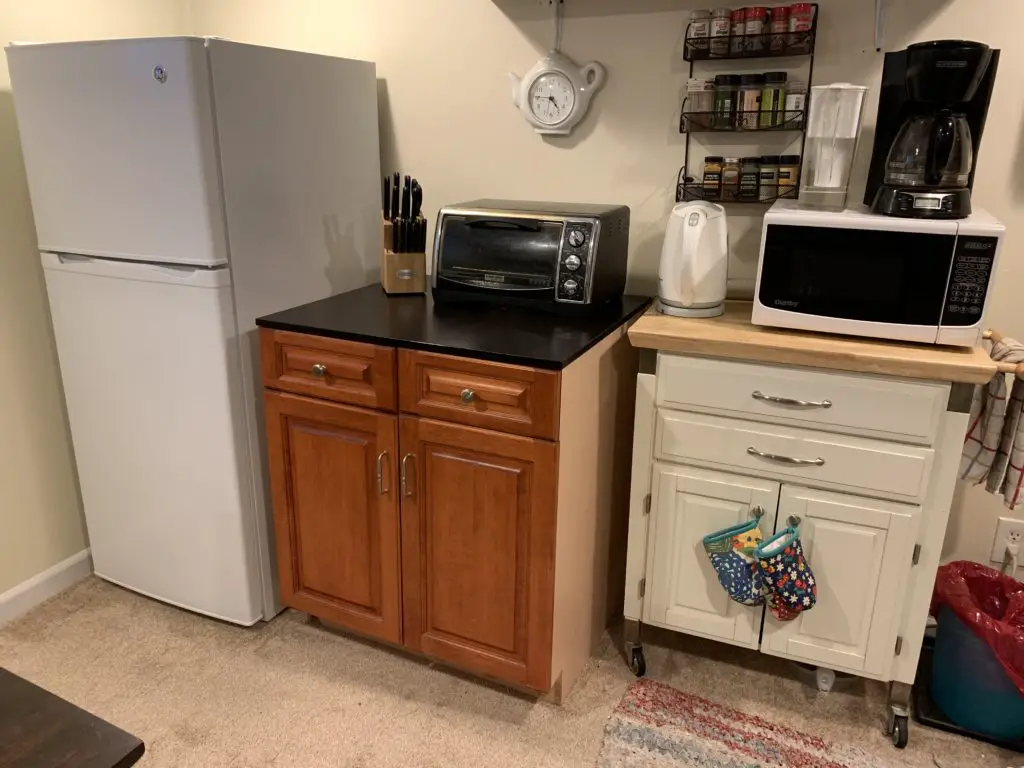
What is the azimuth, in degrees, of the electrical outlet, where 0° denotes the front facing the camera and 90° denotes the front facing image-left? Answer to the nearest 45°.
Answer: approximately 0°

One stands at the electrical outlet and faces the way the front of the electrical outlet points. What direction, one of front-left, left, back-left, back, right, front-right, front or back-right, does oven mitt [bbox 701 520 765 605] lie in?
front-right

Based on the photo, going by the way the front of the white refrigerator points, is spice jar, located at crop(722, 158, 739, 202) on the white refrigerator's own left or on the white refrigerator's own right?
on the white refrigerator's own left

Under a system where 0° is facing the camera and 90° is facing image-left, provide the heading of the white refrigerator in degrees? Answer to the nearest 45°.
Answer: approximately 45°

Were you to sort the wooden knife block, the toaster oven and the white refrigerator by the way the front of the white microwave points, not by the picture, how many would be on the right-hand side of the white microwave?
3

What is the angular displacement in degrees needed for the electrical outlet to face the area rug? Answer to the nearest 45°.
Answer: approximately 45° to its right
